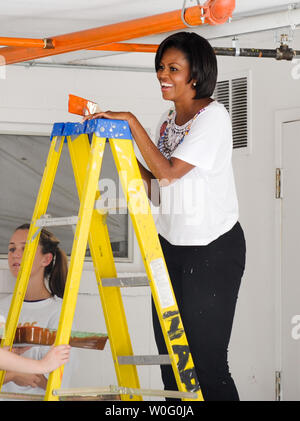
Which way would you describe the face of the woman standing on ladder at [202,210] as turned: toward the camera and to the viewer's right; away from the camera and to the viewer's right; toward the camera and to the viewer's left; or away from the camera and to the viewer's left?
toward the camera and to the viewer's left

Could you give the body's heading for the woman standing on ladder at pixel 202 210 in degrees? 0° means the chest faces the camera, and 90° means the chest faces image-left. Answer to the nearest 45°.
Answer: approximately 45°

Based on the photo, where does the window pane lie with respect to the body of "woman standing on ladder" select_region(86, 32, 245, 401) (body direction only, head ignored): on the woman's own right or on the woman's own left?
on the woman's own right
